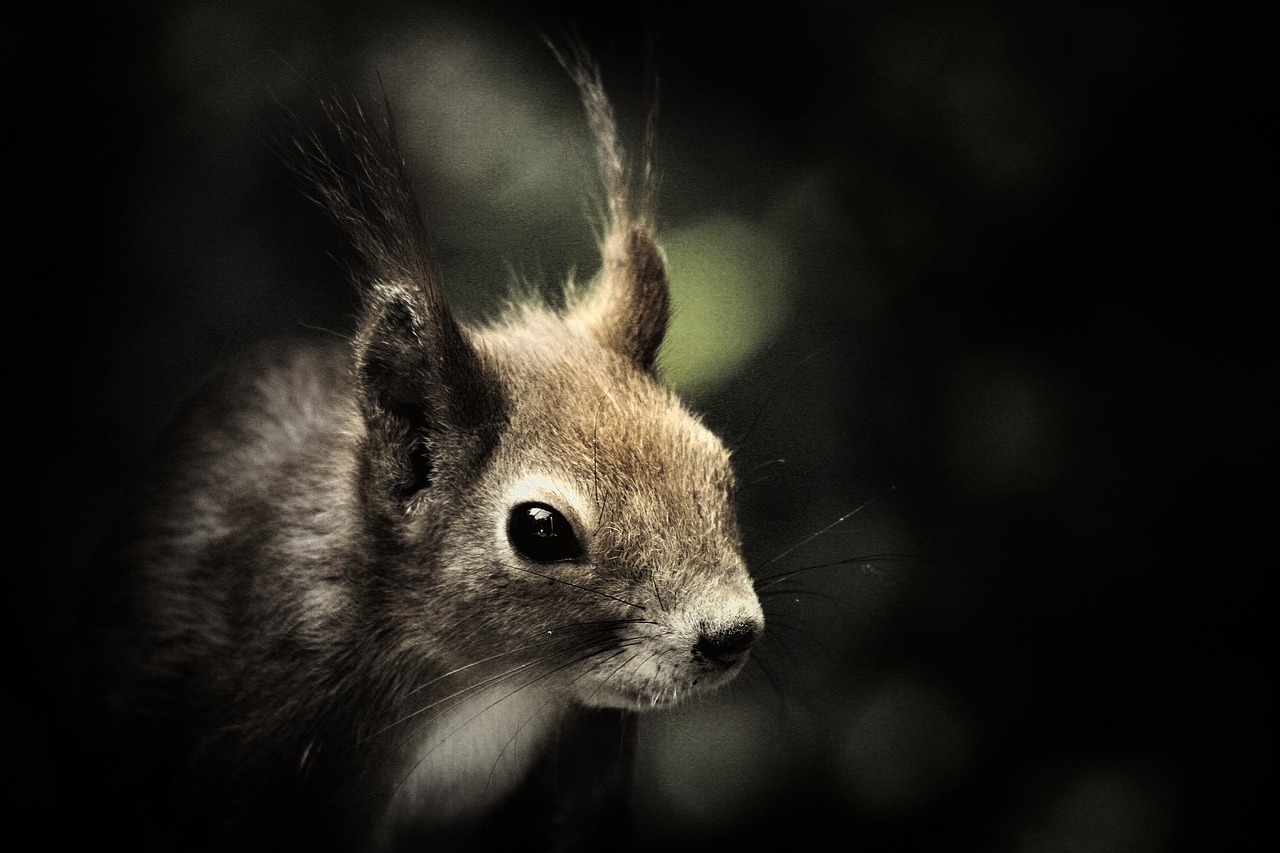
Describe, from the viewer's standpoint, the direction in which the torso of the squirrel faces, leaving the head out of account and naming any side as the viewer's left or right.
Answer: facing the viewer and to the right of the viewer
